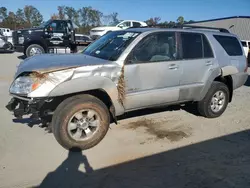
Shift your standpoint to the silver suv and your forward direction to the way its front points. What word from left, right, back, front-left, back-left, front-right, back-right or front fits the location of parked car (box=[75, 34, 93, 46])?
back-right

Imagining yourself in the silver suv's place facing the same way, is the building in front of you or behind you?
behind

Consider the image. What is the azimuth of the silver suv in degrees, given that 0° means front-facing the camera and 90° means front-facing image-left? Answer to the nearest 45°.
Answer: approximately 45°

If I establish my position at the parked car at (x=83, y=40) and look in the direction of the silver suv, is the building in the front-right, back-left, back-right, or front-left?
back-left
